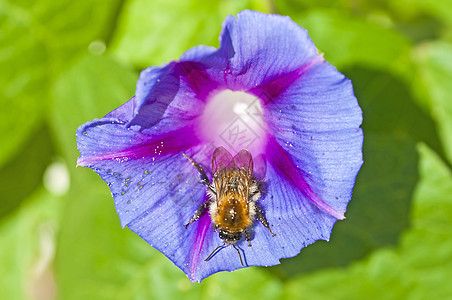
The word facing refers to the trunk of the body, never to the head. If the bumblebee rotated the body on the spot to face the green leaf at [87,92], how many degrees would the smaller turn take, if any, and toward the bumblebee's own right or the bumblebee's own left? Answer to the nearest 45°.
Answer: approximately 180°

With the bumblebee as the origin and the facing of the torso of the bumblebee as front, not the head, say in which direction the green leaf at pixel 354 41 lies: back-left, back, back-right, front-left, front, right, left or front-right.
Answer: back-left

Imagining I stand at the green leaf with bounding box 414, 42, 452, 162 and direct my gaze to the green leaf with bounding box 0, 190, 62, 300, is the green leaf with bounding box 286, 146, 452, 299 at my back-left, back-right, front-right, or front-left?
front-left

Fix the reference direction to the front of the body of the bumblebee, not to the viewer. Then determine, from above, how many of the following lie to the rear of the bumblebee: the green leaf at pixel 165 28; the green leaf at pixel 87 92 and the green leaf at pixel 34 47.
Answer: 3

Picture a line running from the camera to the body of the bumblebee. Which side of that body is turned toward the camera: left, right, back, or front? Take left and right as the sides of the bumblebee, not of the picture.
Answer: front

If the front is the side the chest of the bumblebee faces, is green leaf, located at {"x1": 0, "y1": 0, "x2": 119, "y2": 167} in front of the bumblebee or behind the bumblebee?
behind

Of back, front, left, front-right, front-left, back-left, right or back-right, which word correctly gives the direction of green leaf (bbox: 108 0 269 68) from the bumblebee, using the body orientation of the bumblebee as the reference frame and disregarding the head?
back
